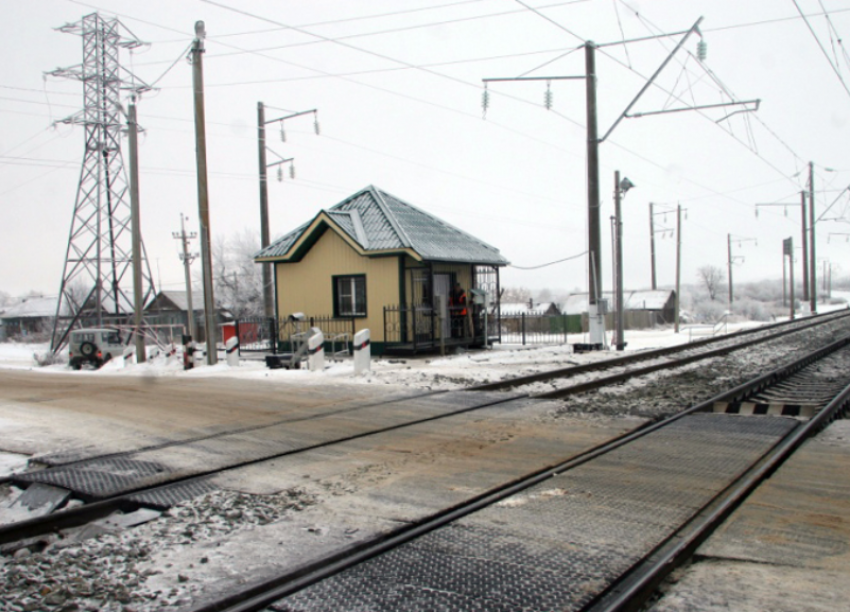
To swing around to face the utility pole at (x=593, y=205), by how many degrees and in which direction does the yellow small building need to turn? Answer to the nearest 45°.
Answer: approximately 45° to its left

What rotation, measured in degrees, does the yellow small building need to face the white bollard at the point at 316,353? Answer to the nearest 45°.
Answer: approximately 45° to its right

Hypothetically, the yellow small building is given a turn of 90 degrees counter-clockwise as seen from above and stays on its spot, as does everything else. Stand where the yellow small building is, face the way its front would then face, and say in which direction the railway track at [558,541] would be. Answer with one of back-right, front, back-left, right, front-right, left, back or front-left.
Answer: back-right

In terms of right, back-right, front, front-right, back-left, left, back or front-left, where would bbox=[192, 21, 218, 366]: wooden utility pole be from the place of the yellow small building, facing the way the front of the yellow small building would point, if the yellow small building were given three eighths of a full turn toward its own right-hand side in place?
front-left

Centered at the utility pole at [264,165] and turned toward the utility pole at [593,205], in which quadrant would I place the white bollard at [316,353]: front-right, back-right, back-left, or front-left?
front-right

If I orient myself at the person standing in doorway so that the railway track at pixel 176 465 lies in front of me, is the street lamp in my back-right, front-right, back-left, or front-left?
back-left

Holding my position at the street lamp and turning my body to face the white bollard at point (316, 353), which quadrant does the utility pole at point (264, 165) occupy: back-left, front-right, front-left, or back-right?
front-right

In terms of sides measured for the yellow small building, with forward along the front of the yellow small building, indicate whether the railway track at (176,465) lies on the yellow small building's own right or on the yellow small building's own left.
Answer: on the yellow small building's own right

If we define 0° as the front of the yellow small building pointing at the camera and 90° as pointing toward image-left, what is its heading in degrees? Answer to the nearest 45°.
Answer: approximately 315°

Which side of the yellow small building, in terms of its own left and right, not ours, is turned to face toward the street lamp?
left

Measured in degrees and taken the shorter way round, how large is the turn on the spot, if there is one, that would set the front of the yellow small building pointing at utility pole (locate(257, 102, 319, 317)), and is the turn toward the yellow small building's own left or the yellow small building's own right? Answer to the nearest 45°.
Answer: approximately 180°

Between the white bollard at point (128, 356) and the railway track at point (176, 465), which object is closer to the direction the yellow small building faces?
the railway track

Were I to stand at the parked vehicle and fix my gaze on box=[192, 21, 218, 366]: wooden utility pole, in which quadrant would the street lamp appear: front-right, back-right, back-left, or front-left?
front-left
